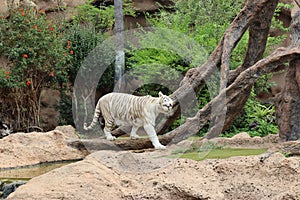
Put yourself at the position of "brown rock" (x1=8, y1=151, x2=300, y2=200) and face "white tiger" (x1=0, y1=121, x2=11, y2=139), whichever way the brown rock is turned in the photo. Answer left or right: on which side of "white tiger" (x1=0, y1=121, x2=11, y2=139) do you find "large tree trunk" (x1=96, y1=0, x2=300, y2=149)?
right

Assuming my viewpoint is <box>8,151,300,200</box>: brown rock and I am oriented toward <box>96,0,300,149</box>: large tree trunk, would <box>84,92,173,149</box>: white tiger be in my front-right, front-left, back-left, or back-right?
front-left
